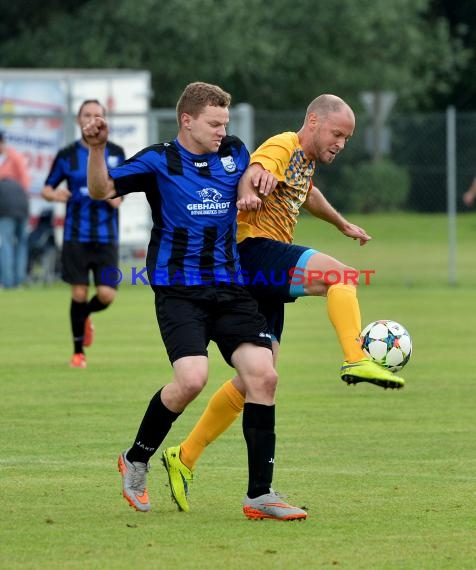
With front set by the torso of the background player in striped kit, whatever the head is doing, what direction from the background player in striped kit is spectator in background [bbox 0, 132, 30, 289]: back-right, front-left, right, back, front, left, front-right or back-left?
back

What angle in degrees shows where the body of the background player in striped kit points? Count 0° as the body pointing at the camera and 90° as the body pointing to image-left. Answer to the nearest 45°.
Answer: approximately 0°

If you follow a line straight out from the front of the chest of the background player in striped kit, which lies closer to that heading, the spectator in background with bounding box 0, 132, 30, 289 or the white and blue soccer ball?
the white and blue soccer ball

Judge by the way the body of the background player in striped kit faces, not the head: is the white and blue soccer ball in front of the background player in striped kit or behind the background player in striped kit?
in front
